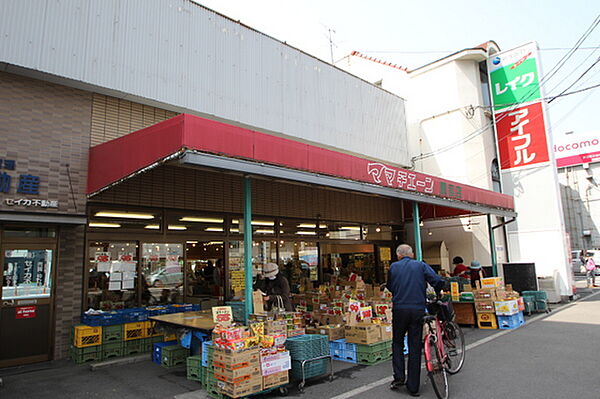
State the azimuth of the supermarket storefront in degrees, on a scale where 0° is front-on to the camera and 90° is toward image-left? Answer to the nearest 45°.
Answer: approximately 315°

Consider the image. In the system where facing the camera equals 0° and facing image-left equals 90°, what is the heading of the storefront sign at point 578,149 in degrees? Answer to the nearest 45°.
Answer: approximately 0°

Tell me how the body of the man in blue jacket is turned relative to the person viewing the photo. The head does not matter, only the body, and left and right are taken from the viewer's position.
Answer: facing away from the viewer

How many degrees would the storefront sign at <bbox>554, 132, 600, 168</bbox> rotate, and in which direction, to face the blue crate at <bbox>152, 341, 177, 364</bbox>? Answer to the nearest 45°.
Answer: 0° — it already faces it

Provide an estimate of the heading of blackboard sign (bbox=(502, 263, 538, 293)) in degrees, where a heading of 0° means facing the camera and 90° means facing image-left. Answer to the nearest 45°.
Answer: approximately 0°

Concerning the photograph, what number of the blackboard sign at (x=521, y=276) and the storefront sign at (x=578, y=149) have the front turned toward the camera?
2

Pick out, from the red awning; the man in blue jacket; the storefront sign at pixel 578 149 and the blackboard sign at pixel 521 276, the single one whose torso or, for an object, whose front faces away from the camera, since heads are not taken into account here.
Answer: the man in blue jacket
